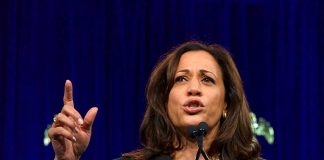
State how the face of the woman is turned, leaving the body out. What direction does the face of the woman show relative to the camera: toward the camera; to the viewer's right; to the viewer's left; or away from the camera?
toward the camera

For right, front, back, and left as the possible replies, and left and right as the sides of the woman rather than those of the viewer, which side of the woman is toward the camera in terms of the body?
front
